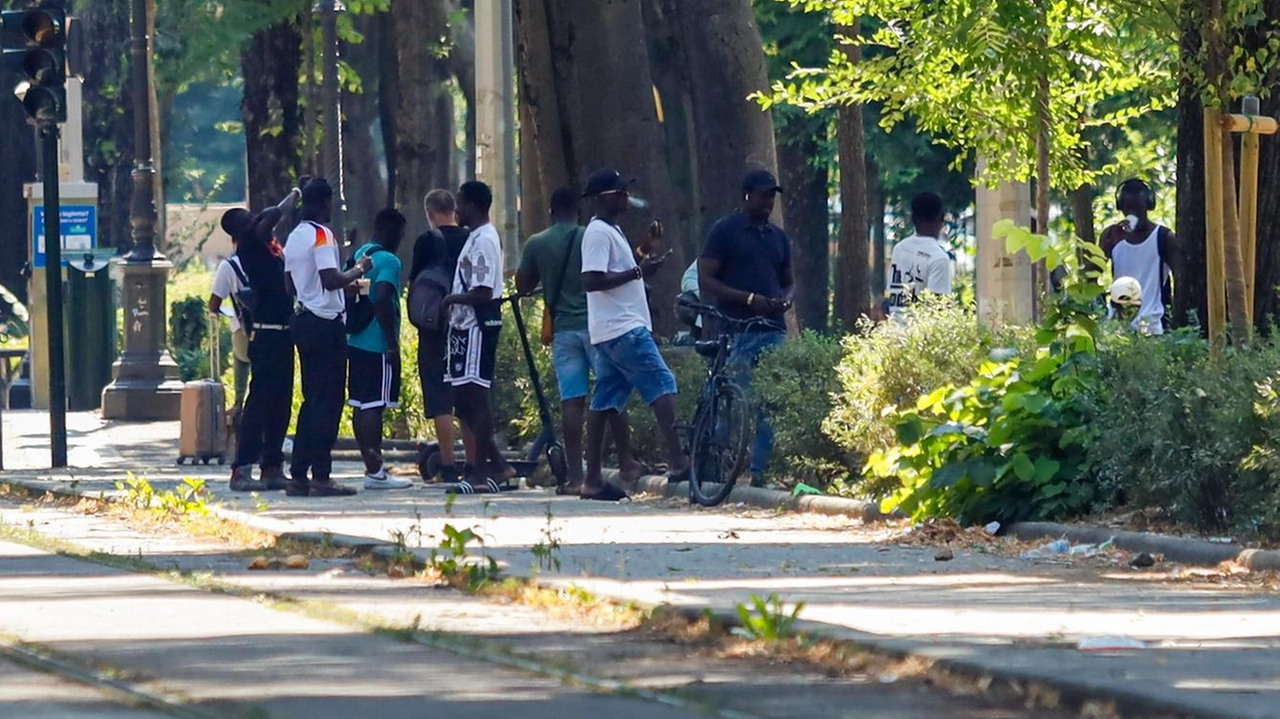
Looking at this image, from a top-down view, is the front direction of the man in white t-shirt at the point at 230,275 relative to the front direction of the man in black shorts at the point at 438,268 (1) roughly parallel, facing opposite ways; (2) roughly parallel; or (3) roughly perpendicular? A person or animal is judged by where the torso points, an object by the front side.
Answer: roughly perpendicular

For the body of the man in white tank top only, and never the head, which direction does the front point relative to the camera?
toward the camera

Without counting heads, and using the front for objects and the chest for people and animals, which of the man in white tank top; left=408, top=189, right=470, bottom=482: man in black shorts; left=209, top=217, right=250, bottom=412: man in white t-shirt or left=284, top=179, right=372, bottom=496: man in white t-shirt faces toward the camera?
the man in white tank top

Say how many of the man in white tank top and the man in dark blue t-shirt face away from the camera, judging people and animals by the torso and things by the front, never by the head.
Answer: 0

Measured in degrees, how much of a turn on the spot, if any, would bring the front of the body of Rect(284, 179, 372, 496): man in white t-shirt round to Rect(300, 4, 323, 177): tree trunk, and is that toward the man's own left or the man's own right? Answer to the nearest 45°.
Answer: approximately 90° to the man's own left

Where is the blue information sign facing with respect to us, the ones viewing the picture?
facing the viewer

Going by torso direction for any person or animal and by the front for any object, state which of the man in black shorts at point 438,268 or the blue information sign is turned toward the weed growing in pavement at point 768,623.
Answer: the blue information sign

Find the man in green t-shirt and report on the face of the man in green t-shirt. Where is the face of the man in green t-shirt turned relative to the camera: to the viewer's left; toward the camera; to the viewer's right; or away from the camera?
away from the camera

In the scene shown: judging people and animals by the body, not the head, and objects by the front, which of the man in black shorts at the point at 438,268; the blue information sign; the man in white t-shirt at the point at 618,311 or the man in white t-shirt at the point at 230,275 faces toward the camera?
the blue information sign

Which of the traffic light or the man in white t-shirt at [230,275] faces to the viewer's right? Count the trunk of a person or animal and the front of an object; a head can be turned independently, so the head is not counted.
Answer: the man in white t-shirt

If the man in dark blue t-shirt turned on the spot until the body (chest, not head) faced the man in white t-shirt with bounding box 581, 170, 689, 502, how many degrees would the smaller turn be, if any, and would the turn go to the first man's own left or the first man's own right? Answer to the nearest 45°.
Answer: approximately 135° to the first man's own right

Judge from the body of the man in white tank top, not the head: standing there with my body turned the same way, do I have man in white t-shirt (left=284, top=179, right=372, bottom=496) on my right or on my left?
on my right

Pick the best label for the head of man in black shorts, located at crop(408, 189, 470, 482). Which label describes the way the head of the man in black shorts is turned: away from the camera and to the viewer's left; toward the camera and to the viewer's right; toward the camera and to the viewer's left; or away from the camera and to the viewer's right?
away from the camera and to the viewer's right

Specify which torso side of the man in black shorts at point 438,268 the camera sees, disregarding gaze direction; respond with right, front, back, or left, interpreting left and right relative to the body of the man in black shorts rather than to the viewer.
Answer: back
